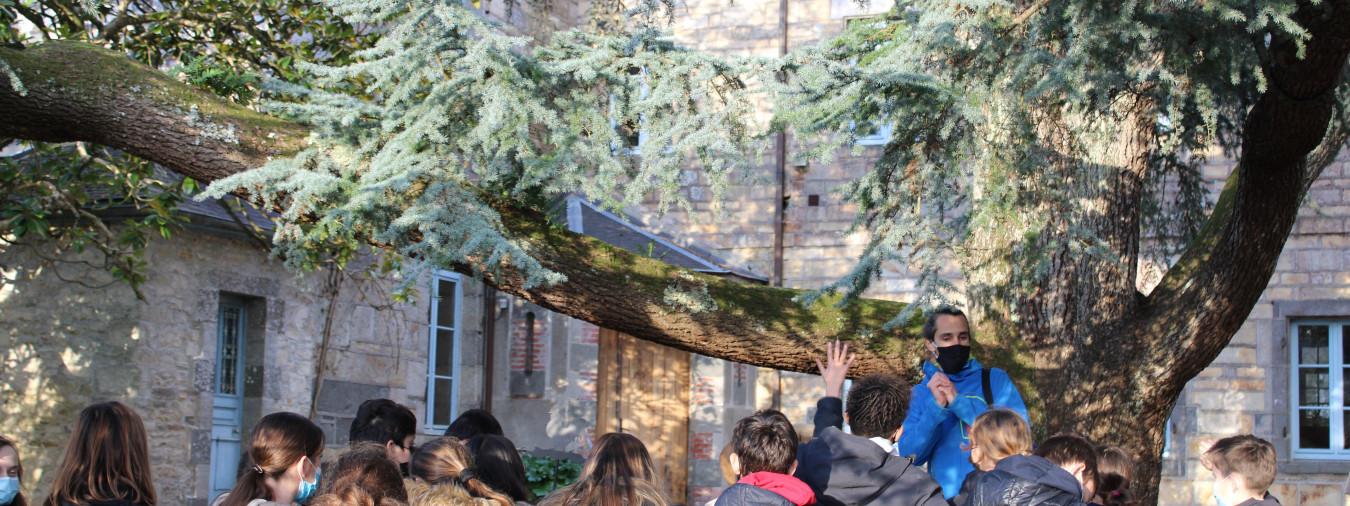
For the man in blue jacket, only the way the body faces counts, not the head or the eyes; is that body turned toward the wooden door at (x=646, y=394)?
no

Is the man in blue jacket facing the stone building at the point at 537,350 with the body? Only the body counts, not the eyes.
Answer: no

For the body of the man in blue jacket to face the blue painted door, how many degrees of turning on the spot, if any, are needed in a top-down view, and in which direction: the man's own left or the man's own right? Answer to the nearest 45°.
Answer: approximately 135° to the man's own right

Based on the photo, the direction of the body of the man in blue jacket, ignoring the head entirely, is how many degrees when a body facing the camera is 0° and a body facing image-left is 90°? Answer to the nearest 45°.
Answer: approximately 0°
